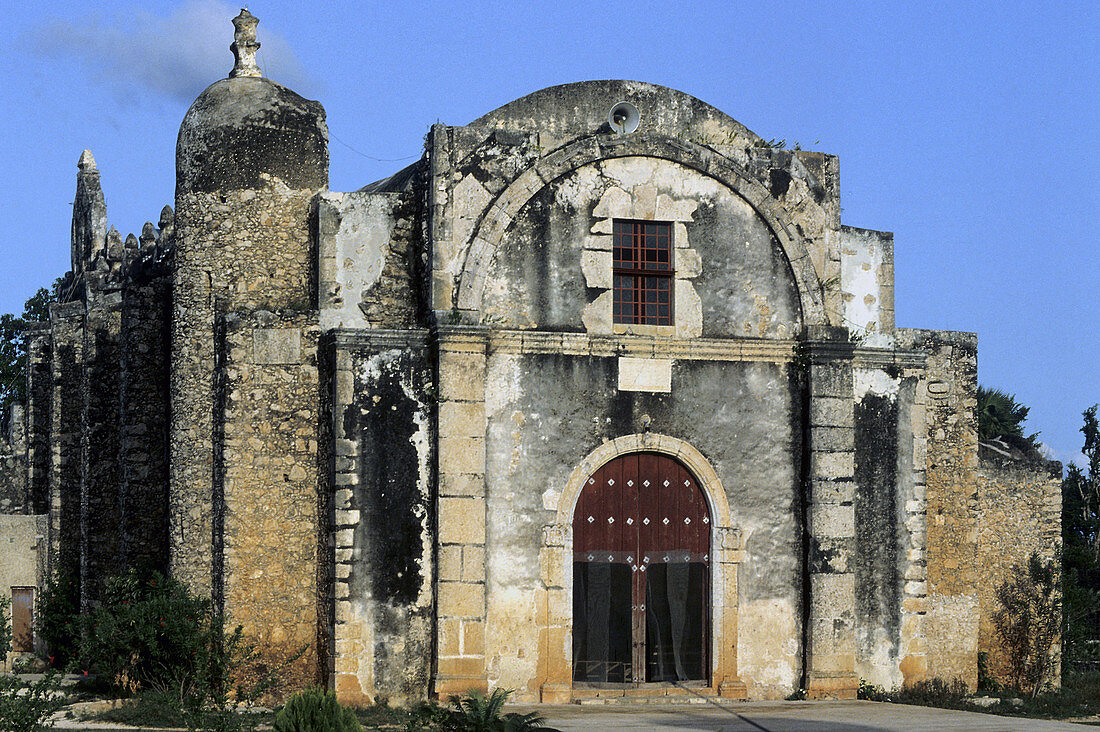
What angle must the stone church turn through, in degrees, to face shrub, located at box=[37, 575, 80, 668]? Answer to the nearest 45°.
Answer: approximately 135° to its right

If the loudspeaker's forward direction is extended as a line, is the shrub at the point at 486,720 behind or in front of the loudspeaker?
in front

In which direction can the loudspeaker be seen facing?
toward the camera

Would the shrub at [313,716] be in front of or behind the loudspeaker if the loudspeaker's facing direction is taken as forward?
in front

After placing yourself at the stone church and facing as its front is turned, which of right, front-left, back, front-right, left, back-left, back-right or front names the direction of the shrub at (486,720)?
front

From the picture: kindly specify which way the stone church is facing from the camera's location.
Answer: facing the viewer
